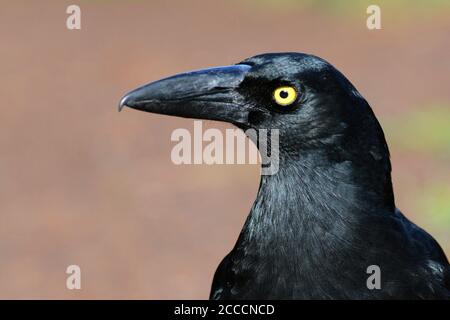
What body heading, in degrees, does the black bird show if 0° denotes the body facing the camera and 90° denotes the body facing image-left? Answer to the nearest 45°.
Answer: approximately 90°
